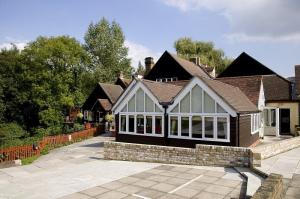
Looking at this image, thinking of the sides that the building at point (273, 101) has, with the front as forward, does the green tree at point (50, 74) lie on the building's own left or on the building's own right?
on the building's own right

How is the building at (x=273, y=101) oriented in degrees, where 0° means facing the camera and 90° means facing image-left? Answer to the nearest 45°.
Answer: approximately 0°

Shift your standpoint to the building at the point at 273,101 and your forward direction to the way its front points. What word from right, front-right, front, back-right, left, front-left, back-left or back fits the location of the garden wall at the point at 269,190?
front

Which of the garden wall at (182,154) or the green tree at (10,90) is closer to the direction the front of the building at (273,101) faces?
the garden wall

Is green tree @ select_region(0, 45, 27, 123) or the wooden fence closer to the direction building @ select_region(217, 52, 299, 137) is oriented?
the wooden fence

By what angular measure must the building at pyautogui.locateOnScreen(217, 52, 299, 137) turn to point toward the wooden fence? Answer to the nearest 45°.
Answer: approximately 45° to its right

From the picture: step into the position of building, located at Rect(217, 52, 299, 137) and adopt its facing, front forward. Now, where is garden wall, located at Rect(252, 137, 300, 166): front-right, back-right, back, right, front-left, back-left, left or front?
front
